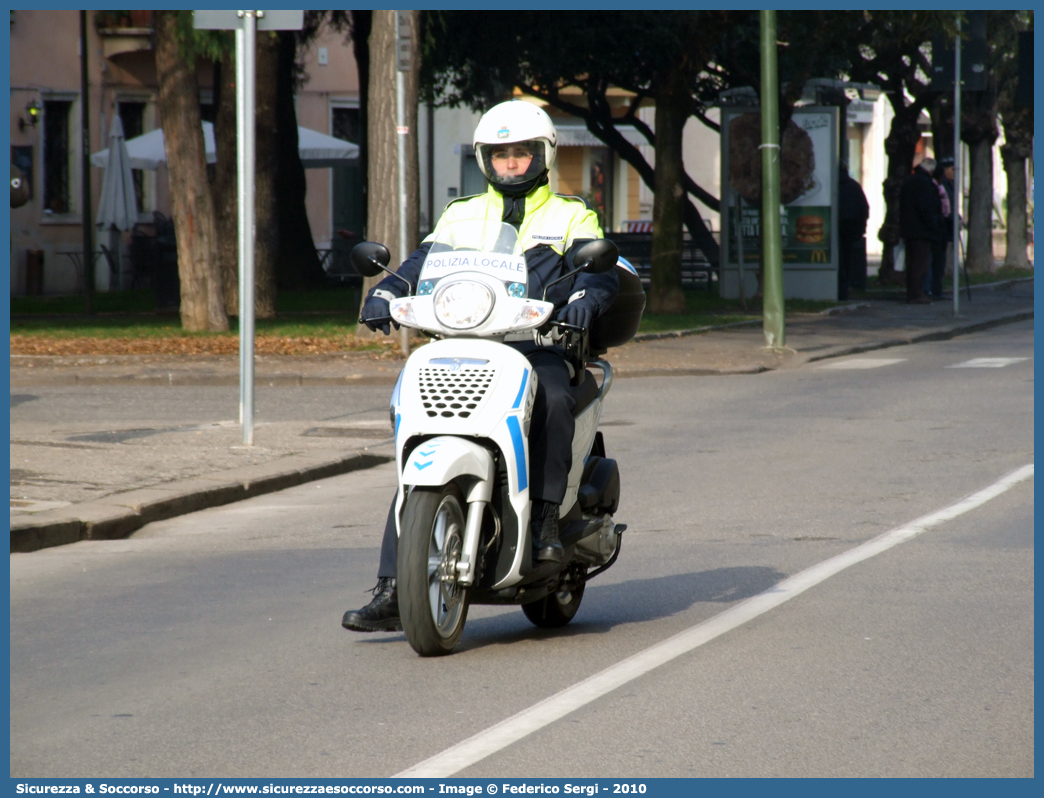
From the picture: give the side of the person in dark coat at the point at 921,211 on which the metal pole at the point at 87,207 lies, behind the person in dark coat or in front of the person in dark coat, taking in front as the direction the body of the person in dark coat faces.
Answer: behind

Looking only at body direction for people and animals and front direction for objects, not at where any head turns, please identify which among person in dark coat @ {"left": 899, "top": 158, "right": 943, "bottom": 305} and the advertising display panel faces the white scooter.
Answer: the advertising display panel

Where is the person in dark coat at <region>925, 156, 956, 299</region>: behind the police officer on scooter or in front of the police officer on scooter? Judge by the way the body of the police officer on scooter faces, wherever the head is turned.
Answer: behind

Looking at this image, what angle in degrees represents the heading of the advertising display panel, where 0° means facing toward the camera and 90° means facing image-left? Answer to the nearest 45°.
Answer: approximately 0°

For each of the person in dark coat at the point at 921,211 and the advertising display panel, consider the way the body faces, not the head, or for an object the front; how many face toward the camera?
1

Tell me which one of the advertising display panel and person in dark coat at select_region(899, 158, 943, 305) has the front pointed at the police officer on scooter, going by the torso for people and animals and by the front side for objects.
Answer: the advertising display panel

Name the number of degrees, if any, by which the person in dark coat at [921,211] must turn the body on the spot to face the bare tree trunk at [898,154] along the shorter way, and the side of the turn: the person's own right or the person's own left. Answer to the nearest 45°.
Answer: approximately 90° to the person's own left

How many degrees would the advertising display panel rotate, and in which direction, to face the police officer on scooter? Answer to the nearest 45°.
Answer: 0° — it already faces them

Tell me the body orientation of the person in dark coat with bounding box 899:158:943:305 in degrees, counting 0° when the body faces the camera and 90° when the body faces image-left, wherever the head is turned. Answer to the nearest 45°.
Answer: approximately 270°
